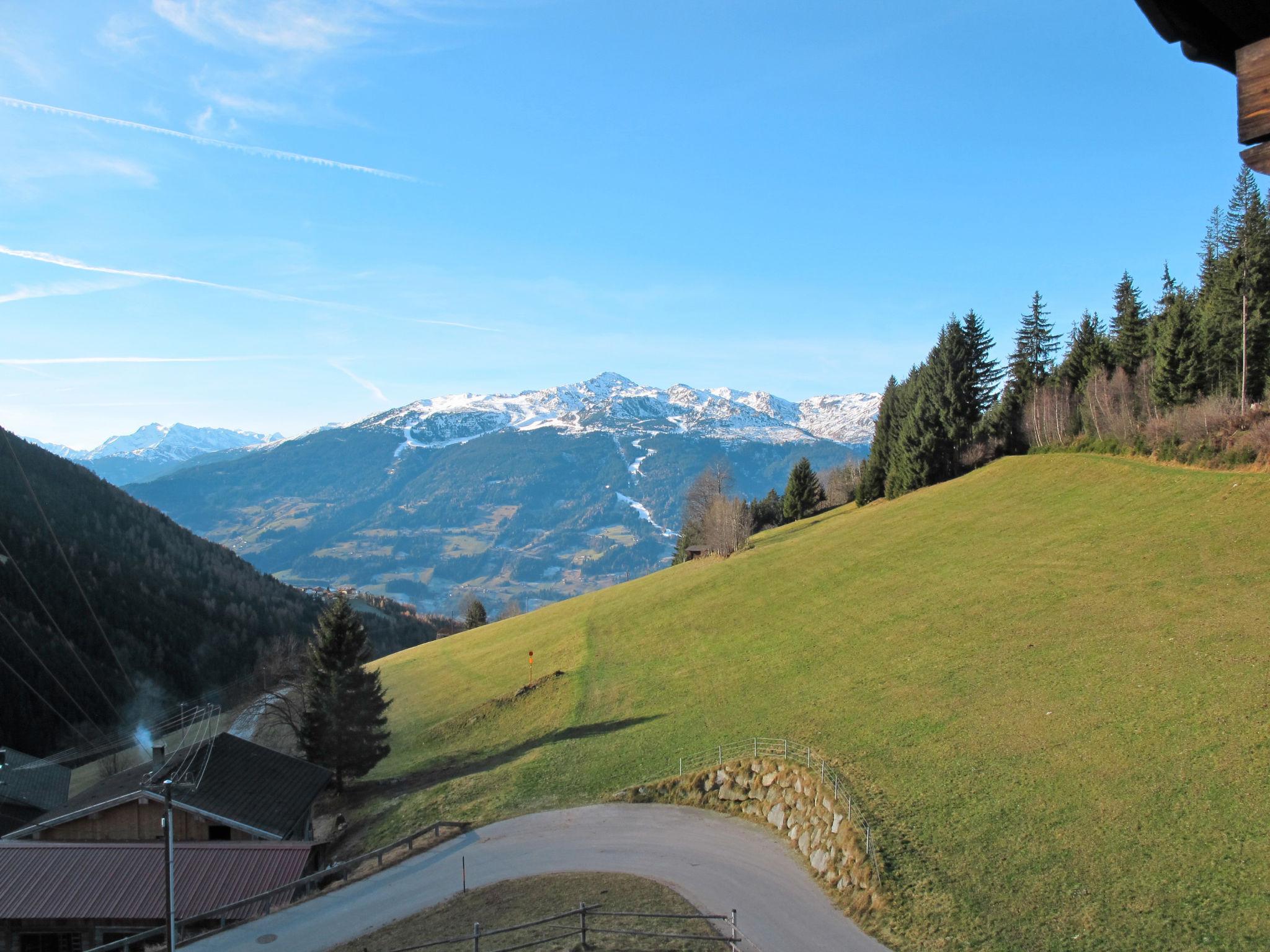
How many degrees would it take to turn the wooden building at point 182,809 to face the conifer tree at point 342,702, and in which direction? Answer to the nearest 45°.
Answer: approximately 135° to its left

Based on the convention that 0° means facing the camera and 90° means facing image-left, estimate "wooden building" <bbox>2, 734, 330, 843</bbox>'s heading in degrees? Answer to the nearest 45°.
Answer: approximately 0°

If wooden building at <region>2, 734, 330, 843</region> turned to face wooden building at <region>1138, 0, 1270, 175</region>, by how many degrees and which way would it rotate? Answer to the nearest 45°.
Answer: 0° — it already faces it

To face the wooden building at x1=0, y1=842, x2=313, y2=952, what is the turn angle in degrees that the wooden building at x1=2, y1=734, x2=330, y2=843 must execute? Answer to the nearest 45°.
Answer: approximately 45° to its right

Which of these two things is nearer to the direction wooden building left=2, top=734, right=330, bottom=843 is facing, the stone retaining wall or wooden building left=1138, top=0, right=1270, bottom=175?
the wooden building
